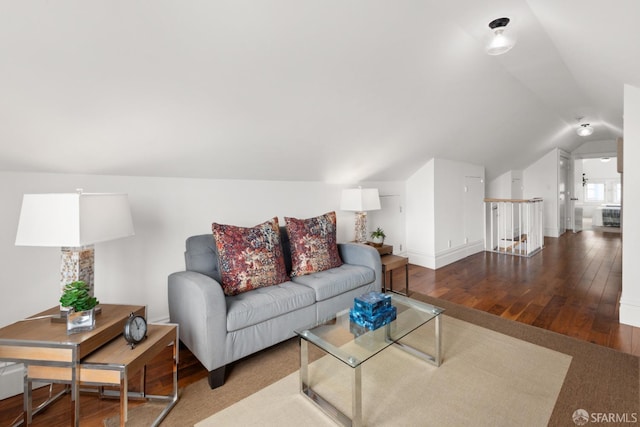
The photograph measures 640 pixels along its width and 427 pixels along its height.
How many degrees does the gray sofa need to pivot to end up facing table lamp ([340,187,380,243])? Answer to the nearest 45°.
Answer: approximately 90° to its left

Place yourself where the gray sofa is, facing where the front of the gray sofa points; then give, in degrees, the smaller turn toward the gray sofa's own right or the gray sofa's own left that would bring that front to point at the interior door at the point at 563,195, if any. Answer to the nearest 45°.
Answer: approximately 90° to the gray sofa's own left

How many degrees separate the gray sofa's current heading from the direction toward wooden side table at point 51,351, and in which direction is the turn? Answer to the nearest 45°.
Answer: approximately 90° to its right

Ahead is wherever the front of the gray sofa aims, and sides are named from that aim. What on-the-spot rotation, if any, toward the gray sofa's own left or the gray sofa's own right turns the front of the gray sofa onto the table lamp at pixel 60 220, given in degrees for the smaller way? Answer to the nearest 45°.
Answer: approximately 90° to the gray sofa's own right

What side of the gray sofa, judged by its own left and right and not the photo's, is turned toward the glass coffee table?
front

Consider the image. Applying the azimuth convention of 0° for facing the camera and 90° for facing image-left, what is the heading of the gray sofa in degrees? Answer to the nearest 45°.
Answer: approximately 315°

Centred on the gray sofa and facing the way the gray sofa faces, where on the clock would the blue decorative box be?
The blue decorative box is roughly at 11 o'clock from the gray sofa.

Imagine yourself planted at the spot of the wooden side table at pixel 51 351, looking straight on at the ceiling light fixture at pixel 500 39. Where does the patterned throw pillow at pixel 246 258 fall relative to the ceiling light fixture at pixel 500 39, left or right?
left
